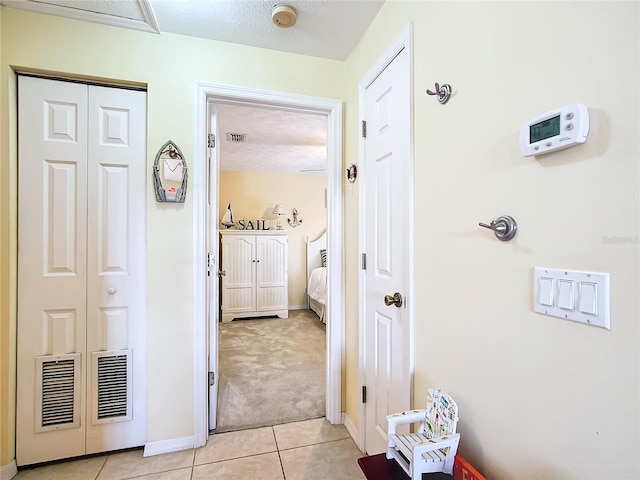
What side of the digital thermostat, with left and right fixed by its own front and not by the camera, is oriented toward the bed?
right

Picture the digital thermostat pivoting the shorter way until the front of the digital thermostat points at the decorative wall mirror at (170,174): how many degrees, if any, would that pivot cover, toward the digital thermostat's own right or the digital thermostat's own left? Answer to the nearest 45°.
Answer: approximately 45° to the digital thermostat's own right

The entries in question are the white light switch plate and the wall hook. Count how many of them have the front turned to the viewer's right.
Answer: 0

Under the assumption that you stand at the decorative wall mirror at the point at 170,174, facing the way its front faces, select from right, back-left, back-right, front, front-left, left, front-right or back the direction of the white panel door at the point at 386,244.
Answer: front-left

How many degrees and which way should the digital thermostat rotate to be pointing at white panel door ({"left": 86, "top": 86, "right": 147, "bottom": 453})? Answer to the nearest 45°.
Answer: approximately 45° to its right

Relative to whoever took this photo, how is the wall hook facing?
facing the viewer and to the left of the viewer

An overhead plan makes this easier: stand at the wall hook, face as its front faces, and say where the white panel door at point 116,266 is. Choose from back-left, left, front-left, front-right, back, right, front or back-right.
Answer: front-right

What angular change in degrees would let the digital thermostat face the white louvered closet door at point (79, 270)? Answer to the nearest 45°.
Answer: approximately 45° to its right

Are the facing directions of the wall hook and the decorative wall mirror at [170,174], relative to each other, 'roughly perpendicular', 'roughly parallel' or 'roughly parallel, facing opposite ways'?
roughly perpendicular

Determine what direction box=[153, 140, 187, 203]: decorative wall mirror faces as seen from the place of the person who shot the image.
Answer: facing the viewer

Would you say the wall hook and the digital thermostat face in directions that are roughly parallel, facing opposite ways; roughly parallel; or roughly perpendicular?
roughly parallel
